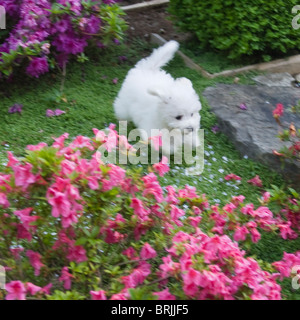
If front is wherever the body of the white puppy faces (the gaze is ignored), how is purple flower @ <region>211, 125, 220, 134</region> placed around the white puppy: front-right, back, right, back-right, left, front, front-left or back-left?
left

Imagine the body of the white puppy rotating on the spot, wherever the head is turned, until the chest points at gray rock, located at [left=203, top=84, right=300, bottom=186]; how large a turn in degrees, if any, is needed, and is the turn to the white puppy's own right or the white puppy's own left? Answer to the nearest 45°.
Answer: approximately 90° to the white puppy's own left

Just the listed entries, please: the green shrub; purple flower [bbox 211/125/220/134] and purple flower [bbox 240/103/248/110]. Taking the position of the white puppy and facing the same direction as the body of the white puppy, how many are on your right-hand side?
0

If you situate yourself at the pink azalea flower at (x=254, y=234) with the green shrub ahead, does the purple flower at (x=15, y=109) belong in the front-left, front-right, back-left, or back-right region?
front-left

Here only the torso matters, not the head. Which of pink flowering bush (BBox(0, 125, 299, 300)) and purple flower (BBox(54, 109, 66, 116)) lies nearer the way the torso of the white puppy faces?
the pink flowering bush

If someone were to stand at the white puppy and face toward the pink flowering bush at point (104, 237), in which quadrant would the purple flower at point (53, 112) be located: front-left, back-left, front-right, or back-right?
back-right

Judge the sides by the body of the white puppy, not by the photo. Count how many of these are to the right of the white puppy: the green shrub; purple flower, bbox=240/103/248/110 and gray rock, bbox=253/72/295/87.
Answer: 0

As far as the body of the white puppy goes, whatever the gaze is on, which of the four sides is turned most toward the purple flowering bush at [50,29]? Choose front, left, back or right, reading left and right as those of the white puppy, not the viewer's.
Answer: back

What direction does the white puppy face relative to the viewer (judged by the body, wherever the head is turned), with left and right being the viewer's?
facing the viewer and to the right of the viewer

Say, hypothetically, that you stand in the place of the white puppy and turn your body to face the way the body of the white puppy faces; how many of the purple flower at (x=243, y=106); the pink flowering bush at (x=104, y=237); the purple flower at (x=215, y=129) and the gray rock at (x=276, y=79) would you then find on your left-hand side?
3

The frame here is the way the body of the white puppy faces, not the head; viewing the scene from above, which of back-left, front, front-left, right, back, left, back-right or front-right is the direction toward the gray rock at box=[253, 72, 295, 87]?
left

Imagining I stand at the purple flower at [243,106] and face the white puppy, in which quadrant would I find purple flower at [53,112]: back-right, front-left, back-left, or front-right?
front-right

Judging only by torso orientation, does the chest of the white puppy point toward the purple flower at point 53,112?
no

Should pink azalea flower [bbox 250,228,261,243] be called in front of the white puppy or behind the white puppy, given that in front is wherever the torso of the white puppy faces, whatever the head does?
in front
